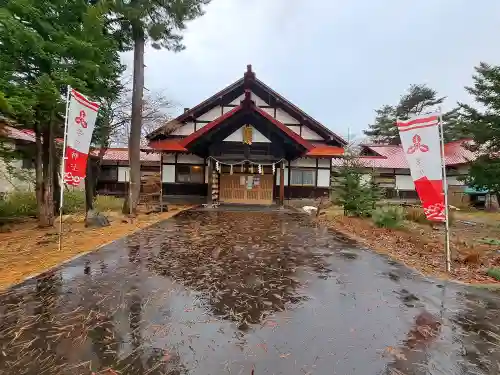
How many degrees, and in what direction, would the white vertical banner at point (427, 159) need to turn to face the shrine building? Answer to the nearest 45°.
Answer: approximately 135° to its right

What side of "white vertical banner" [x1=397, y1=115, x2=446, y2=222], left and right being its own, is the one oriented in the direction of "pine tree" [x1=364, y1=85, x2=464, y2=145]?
back

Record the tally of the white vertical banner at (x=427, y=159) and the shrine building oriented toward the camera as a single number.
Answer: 2

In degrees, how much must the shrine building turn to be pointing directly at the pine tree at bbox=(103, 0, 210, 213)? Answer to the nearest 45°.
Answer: approximately 45° to its right

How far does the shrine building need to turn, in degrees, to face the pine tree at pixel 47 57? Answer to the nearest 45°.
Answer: approximately 45° to its right

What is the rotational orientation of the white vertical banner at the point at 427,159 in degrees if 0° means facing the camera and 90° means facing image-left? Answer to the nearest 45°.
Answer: approximately 0°

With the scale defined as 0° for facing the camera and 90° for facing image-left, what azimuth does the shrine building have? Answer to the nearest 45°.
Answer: approximately 0°

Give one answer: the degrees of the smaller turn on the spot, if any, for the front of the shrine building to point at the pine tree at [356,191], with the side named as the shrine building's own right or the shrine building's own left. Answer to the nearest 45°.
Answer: approximately 45° to the shrine building's own left
